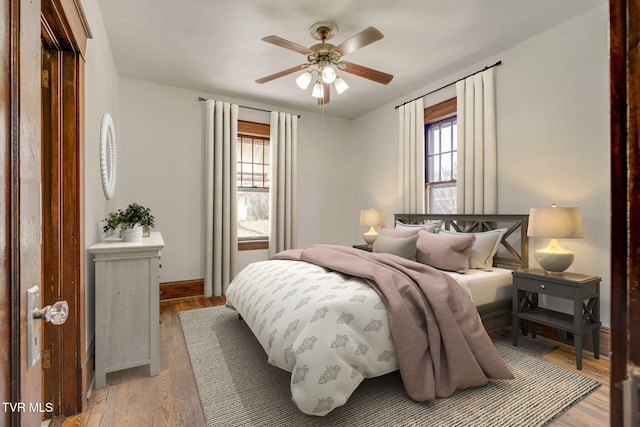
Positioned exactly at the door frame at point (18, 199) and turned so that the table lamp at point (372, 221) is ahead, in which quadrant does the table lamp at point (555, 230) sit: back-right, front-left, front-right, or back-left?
front-right

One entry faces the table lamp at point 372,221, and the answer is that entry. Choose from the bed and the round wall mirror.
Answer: the round wall mirror

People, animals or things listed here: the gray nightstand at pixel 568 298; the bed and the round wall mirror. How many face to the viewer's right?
1

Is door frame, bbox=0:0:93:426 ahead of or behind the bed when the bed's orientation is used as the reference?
ahead

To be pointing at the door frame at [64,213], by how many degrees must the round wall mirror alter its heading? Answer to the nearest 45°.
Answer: approximately 90° to its right

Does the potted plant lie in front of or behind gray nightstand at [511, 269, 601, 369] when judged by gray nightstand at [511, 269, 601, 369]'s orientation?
in front

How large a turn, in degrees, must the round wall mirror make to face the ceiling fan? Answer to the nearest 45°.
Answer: approximately 45° to its right

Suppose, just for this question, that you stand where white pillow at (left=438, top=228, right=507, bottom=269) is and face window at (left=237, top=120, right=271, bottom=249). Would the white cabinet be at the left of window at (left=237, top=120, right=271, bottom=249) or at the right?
left

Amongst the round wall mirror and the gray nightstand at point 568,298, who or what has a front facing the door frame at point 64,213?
the gray nightstand

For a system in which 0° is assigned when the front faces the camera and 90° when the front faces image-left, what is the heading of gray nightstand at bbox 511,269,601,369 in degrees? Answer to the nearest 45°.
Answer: approximately 45°

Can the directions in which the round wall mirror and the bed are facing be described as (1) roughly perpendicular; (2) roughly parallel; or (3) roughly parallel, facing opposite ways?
roughly parallel, facing opposite ways

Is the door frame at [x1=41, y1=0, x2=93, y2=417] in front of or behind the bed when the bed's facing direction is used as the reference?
in front

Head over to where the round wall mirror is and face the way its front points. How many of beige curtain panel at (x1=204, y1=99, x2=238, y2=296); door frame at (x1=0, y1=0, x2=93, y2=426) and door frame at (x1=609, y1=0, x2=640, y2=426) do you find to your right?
2

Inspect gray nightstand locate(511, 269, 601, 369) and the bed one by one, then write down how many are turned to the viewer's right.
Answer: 0

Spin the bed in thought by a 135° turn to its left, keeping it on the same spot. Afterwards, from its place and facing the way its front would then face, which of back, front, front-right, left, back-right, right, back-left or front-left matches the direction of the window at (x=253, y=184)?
back-left

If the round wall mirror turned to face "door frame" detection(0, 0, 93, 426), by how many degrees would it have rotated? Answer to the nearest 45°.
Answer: approximately 90° to its right

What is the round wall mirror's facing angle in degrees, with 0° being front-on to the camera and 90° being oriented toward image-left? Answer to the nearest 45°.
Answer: approximately 270°
